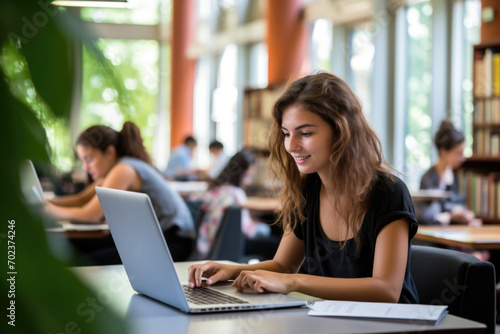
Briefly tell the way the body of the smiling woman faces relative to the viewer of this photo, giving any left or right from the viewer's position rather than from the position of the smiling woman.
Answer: facing the viewer and to the left of the viewer

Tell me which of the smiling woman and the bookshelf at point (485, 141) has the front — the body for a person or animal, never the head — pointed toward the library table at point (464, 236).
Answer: the bookshelf

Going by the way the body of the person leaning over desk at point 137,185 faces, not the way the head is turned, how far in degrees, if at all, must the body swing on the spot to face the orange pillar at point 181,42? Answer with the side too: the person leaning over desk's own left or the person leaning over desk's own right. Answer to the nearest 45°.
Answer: approximately 90° to the person leaning over desk's own right

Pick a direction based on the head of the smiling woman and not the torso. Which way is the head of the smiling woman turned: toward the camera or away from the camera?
toward the camera

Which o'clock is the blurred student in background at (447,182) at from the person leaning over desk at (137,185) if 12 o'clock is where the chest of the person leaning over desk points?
The blurred student in background is roughly at 5 o'clock from the person leaning over desk.

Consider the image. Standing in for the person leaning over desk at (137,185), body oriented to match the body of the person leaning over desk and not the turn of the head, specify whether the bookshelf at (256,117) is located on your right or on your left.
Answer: on your right

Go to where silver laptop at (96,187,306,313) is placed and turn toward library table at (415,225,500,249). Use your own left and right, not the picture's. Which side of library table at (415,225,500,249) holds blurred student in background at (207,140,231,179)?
left
